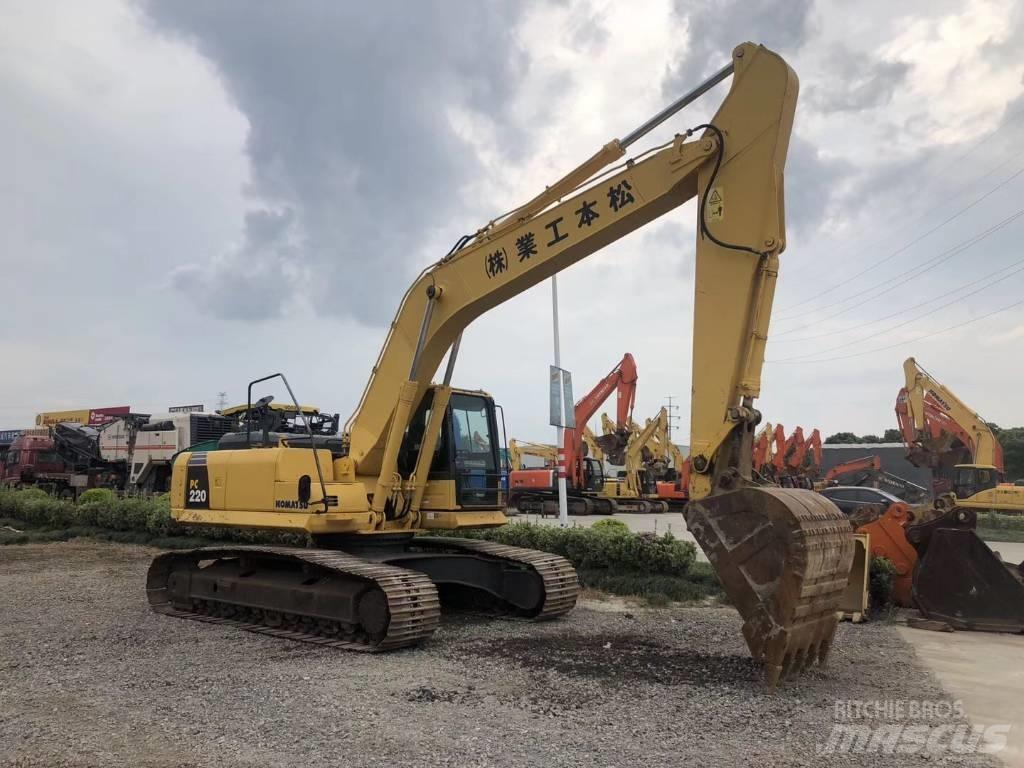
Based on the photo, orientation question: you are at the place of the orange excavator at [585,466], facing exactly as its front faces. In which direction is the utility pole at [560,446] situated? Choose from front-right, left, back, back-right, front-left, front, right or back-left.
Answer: right

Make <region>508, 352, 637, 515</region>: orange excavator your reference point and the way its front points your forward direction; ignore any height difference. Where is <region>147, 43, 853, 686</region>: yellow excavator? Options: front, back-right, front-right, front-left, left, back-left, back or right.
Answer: right

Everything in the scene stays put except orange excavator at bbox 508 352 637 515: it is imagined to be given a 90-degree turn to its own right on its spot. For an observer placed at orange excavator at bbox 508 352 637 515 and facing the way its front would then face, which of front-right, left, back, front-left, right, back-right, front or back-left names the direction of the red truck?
right

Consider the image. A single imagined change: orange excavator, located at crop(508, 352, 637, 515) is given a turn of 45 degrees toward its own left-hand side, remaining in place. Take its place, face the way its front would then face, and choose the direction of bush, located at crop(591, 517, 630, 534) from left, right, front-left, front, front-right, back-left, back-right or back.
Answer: back-right

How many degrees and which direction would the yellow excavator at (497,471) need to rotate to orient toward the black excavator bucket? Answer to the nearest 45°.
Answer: approximately 45° to its left

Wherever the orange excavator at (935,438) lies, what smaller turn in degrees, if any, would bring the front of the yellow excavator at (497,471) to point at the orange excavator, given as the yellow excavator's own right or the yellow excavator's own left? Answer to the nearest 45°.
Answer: approximately 90° to the yellow excavator's own left

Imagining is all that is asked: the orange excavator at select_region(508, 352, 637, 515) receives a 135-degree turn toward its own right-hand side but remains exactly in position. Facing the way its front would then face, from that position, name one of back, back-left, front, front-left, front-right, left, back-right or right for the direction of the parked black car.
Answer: left

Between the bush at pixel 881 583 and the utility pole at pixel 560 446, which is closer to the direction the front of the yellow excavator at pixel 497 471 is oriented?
the bush

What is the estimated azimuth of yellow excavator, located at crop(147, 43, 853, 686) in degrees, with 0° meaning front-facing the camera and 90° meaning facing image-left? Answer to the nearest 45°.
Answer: approximately 315°

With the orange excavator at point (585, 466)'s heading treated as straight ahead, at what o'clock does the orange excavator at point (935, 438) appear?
the orange excavator at point (935, 438) is roughly at 12 o'clock from the orange excavator at point (585, 466).

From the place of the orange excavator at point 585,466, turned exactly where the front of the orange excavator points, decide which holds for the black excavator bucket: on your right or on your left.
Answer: on your right

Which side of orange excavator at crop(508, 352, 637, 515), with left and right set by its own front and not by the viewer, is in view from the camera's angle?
right

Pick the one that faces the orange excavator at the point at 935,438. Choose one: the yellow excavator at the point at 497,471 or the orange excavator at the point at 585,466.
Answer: the orange excavator at the point at 585,466

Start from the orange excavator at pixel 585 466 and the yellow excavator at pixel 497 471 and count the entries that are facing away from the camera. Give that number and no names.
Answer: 0
